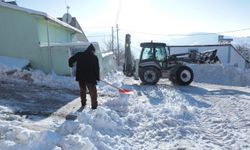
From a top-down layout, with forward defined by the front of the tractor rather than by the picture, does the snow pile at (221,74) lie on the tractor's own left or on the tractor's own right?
on the tractor's own left

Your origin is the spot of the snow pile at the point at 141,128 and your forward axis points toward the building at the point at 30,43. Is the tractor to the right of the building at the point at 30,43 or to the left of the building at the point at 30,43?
right

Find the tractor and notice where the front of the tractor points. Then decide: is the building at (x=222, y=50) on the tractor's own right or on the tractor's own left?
on the tractor's own left
